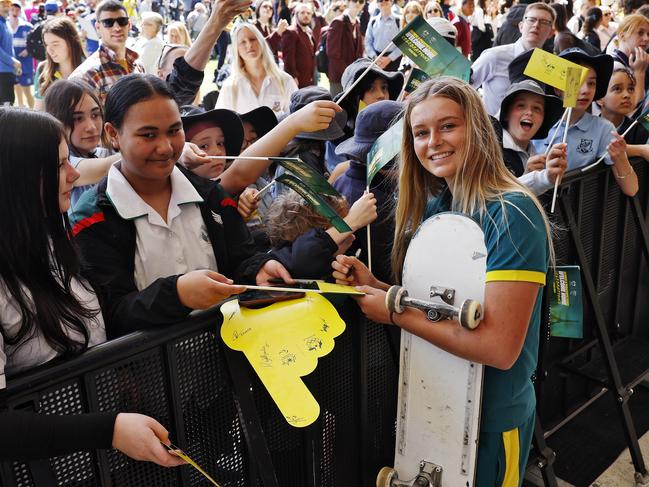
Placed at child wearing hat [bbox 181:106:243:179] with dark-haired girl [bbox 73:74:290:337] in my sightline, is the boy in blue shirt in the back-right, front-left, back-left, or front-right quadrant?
back-left

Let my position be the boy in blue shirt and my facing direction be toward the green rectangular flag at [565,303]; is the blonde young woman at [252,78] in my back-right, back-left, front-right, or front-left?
back-right

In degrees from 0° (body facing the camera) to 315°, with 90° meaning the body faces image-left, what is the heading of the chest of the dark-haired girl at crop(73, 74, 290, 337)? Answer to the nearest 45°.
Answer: approximately 315°

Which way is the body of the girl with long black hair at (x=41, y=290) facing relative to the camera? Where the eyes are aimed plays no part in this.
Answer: to the viewer's right

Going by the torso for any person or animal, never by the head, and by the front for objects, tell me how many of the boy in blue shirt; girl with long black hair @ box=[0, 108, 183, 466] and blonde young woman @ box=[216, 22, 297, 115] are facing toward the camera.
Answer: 2

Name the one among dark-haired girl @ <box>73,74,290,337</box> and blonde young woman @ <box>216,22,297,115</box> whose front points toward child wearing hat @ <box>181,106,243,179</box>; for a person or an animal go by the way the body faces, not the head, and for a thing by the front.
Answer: the blonde young woman

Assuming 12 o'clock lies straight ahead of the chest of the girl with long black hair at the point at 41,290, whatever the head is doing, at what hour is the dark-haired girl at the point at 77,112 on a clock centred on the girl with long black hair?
The dark-haired girl is roughly at 9 o'clock from the girl with long black hair.

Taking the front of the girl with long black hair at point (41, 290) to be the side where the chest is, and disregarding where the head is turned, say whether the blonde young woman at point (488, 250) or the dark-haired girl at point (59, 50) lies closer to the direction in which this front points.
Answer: the blonde young woman
